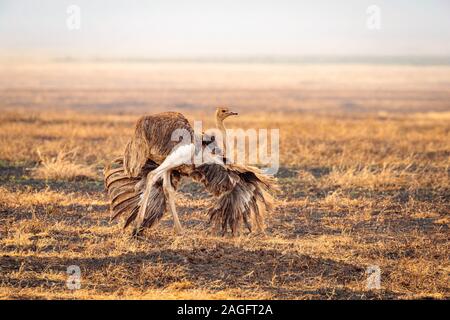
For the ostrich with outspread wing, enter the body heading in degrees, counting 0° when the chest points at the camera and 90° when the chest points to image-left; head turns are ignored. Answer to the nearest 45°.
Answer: approximately 270°
